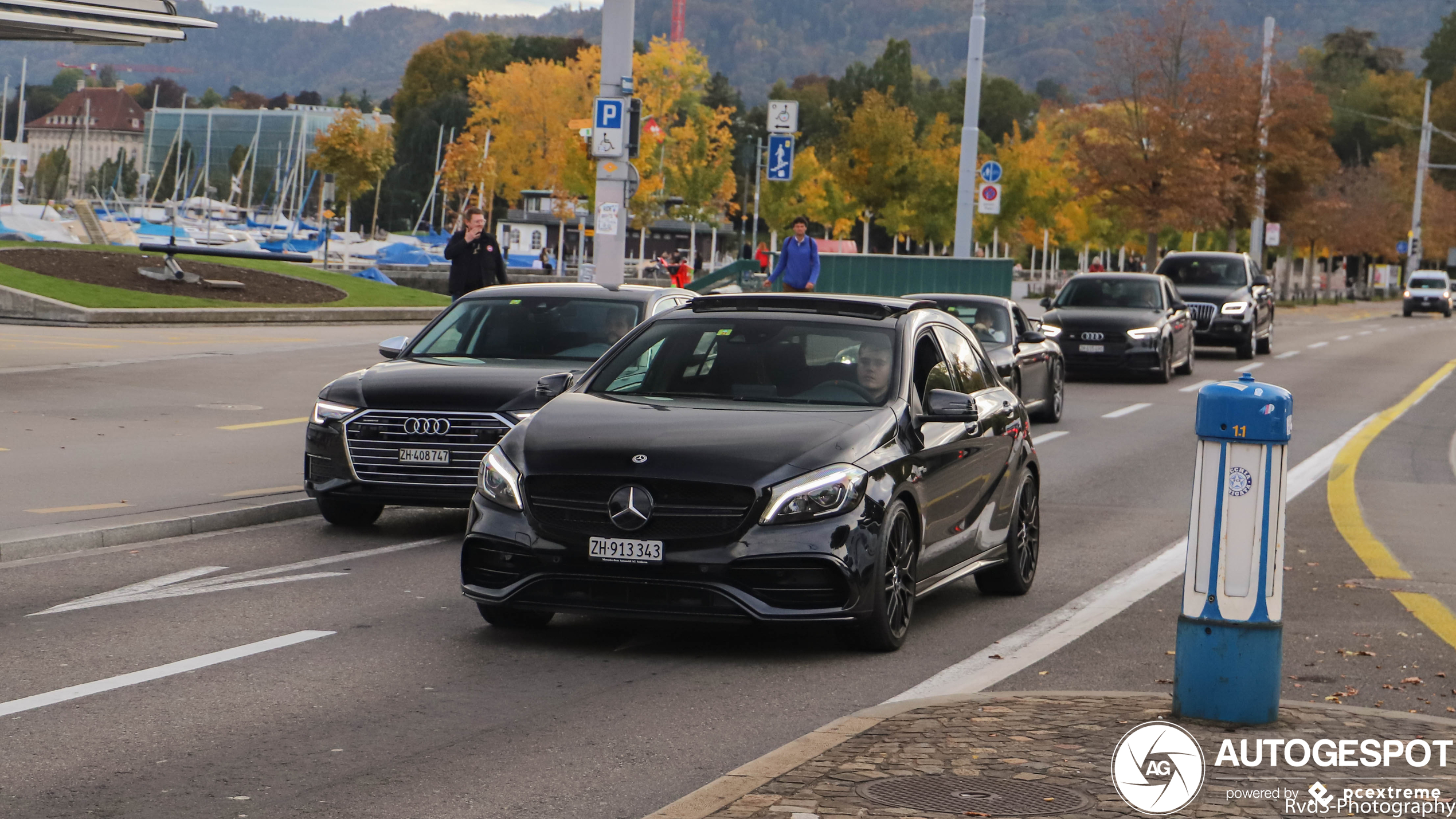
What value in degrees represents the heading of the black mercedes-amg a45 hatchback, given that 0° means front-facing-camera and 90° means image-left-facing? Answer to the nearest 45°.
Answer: approximately 45°

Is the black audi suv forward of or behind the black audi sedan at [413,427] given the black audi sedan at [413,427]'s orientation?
behind

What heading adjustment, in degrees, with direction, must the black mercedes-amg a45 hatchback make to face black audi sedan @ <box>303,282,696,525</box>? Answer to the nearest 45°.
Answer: approximately 90° to its right

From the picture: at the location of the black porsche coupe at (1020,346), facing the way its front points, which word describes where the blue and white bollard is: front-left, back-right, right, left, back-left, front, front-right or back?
front-left

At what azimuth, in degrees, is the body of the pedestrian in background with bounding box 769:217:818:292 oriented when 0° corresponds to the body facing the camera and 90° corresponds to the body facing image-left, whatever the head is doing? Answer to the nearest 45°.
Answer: approximately 0°

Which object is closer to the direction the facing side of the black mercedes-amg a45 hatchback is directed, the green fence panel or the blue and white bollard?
the blue and white bollard

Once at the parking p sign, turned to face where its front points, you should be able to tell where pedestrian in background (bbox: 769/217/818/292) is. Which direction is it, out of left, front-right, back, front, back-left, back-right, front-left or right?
back-left

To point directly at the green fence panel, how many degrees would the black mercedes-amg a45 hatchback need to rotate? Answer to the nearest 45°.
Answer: approximately 135° to its right

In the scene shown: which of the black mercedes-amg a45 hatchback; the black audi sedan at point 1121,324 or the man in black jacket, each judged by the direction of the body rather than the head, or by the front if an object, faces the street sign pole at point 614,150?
the black audi sedan

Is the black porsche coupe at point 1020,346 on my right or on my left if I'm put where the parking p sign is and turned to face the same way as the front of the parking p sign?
on my left
